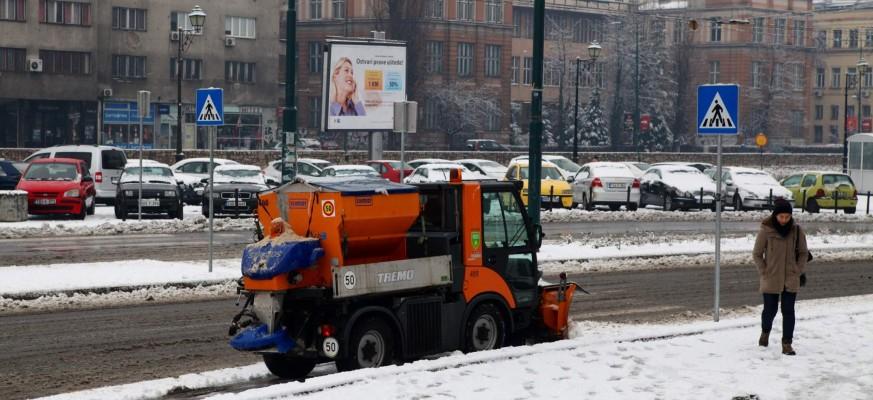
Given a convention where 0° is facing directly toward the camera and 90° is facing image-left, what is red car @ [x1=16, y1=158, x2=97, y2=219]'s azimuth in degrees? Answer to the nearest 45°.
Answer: approximately 0°

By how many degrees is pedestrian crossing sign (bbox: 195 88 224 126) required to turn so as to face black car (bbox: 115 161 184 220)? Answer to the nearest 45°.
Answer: approximately 180°

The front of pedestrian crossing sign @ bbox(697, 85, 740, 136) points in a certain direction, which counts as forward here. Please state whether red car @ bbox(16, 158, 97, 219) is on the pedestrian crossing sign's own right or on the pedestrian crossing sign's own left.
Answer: on the pedestrian crossing sign's own right

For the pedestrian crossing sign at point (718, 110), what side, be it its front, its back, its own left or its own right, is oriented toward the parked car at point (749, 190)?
back

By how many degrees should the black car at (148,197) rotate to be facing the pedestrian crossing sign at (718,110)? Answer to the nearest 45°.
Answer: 0° — it already faces it

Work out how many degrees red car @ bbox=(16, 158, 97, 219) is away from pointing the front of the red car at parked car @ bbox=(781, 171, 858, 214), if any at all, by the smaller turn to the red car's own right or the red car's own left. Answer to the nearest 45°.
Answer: approximately 90° to the red car's own left
